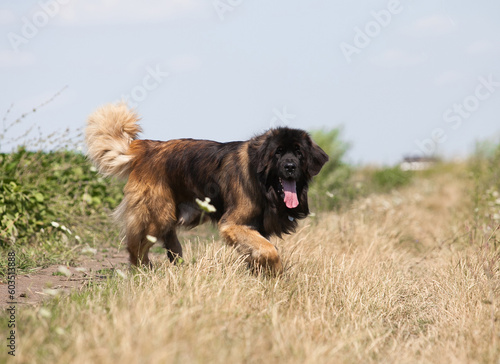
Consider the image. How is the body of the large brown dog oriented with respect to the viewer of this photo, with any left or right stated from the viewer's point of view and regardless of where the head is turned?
facing to the right of the viewer

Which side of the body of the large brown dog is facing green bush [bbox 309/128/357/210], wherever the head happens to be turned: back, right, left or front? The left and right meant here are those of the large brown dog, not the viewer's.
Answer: left

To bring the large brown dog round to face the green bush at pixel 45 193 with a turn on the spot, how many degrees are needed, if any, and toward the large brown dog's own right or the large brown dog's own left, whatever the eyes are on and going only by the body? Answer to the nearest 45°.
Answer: approximately 135° to the large brown dog's own left
